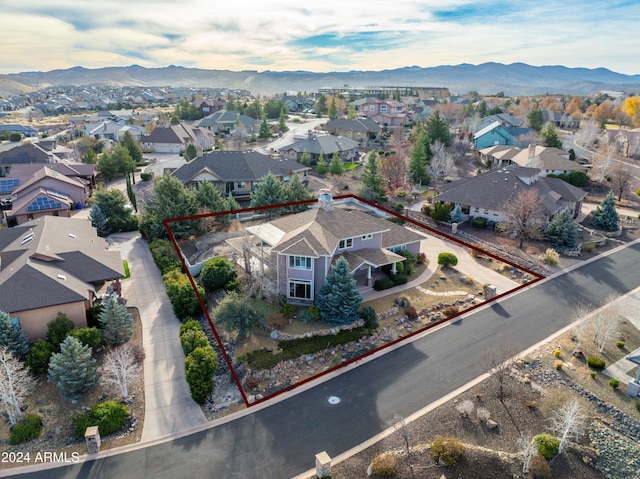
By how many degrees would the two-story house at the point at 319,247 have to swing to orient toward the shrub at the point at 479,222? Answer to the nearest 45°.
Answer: approximately 90° to its left

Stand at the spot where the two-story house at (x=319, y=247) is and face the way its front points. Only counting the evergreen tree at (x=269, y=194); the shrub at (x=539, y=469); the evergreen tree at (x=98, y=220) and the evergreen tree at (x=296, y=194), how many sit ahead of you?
1

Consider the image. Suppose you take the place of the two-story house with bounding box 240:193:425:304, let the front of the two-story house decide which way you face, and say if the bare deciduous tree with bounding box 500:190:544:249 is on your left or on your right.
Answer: on your left

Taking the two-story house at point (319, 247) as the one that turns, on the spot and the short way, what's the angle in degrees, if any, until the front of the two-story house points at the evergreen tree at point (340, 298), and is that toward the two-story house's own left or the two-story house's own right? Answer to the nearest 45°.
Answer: approximately 45° to the two-story house's own right

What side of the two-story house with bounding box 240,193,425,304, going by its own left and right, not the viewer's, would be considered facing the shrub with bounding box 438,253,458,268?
left

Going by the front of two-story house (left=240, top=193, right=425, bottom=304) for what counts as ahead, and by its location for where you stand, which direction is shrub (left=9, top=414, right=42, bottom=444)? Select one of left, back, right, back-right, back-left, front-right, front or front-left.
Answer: right

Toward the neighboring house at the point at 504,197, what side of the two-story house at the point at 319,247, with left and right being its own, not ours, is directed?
left

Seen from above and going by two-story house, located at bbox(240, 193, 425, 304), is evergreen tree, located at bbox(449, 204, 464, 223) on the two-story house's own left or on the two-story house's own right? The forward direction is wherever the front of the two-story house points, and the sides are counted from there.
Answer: on the two-story house's own left

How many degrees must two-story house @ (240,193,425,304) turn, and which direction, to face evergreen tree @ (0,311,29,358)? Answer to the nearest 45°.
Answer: approximately 90° to its right

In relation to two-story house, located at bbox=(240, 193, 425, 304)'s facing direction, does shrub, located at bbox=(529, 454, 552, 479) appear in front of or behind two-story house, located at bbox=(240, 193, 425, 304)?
in front

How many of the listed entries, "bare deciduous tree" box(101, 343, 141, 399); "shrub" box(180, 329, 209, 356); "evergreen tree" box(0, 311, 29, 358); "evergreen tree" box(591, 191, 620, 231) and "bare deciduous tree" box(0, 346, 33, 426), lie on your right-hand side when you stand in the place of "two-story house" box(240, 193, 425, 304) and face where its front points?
4

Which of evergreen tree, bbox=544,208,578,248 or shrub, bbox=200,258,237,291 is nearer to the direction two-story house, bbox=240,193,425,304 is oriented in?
the evergreen tree

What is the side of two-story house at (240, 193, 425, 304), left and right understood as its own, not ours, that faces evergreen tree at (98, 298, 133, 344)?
right

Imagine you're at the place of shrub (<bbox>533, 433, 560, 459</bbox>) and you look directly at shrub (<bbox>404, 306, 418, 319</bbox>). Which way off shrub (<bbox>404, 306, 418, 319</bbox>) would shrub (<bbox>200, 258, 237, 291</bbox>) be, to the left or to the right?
left

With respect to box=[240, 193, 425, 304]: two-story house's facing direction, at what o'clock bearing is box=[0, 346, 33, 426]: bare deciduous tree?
The bare deciduous tree is roughly at 3 o'clock from the two-story house.

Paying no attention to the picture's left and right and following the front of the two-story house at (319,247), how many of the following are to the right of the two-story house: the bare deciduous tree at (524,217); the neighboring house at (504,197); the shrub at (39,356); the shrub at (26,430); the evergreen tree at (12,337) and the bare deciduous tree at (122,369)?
4

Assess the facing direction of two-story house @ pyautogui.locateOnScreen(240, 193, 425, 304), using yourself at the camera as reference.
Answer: facing the viewer and to the right of the viewer
